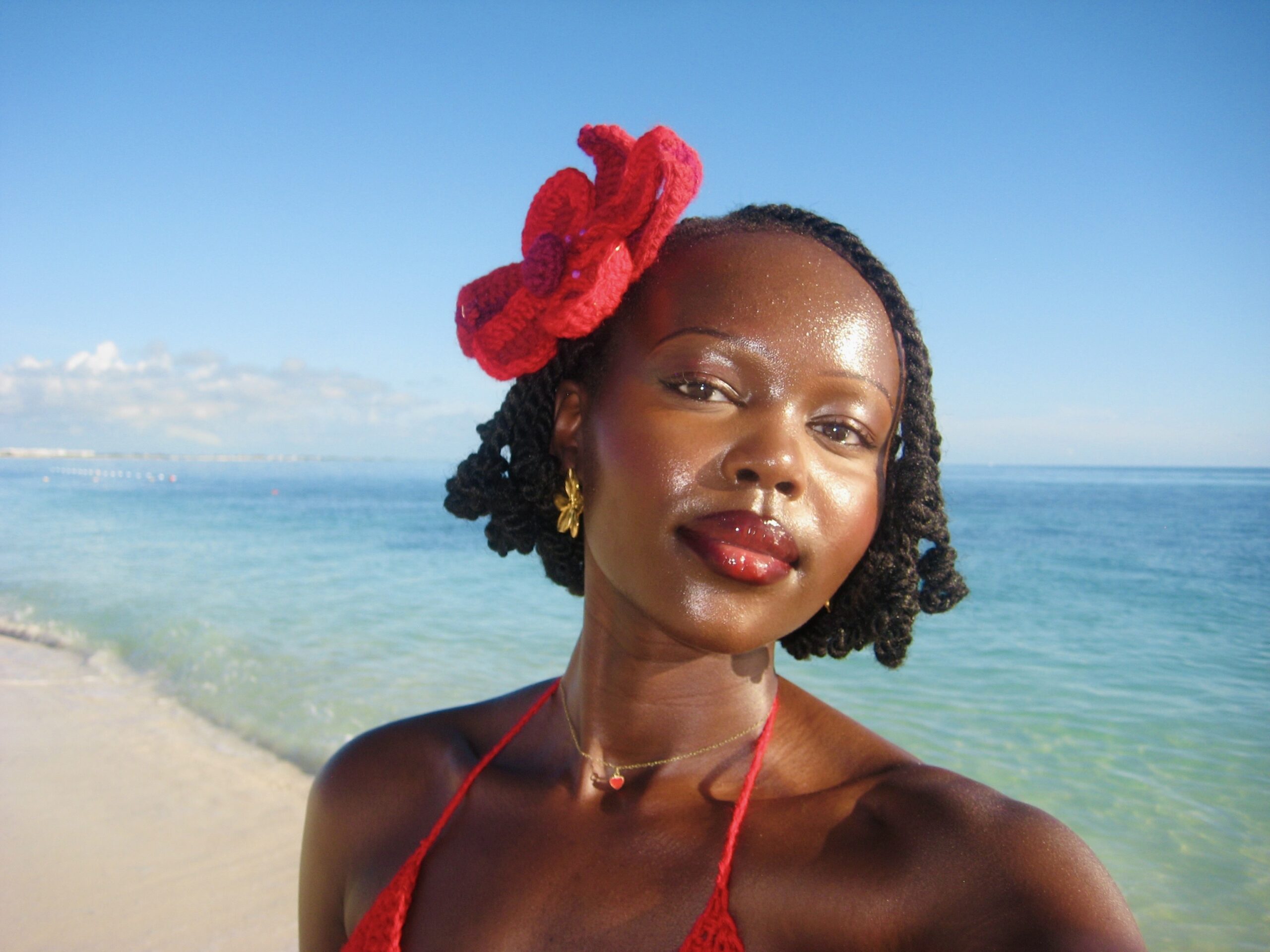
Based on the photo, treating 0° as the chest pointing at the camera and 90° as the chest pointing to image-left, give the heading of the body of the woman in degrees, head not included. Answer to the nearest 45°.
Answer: approximately 45°
